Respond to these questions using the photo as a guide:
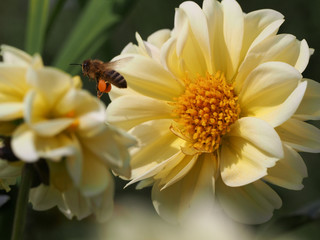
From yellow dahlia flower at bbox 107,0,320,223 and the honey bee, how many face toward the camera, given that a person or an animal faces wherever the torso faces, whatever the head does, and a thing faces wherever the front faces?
1

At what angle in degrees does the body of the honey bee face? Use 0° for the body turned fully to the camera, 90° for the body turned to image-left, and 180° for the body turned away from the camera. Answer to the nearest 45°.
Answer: approximately 90°

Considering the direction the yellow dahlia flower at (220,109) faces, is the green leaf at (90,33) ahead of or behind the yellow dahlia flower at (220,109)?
behind

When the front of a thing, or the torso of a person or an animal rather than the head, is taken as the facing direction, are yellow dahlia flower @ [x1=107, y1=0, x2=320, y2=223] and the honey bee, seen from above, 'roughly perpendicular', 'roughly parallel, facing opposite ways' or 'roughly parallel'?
roughly perpendicular
